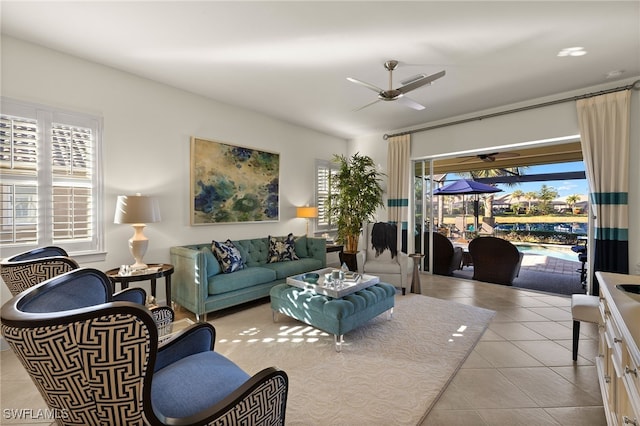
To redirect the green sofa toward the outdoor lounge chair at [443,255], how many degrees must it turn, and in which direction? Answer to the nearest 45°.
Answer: approximately 45° to its left

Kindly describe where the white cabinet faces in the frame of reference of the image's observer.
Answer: facing to the left of the viewer

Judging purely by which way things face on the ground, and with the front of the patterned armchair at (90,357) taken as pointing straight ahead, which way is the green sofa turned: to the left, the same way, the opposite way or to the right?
to the right

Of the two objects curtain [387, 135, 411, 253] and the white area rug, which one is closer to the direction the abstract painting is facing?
the white area rug

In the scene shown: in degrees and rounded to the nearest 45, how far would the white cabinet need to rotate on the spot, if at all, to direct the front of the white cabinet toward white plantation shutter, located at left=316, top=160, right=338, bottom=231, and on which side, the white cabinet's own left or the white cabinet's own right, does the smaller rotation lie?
approximately 45° to the white cabinet's own right

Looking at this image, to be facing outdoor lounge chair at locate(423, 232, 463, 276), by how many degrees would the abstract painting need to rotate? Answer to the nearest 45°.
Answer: approximately 45° to its left

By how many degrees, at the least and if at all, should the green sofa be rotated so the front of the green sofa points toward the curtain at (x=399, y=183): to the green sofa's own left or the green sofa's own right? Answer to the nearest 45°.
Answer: approximately 90° to the green sofa's own left

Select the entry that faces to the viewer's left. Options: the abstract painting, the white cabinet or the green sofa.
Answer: the white cabinet

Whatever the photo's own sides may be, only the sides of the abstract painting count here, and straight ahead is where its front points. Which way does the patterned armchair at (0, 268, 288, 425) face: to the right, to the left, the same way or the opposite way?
to the left

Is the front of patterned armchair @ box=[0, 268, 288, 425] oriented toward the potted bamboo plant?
yes
